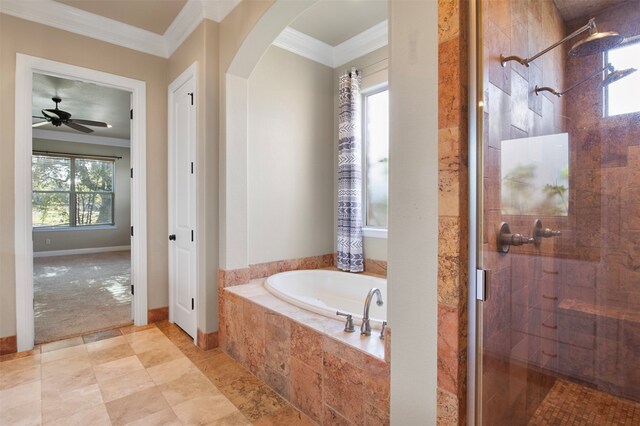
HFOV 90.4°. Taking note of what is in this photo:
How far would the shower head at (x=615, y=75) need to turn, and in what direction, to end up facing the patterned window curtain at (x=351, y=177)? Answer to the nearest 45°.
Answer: approximately 180°

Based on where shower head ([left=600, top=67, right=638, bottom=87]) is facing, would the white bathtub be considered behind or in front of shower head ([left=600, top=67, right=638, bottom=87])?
behind

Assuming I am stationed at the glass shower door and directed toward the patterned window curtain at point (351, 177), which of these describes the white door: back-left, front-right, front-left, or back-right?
front-left

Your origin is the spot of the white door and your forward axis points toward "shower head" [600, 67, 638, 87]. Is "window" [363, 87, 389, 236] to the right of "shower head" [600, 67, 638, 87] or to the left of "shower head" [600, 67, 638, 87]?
left

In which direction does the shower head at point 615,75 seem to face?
to the viewer's right

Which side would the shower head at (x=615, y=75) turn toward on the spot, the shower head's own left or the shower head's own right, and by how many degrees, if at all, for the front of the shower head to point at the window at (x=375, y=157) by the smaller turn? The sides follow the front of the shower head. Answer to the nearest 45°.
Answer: approximately 135° to the shower head's own left

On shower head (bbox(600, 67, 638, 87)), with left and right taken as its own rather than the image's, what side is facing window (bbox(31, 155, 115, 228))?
back
